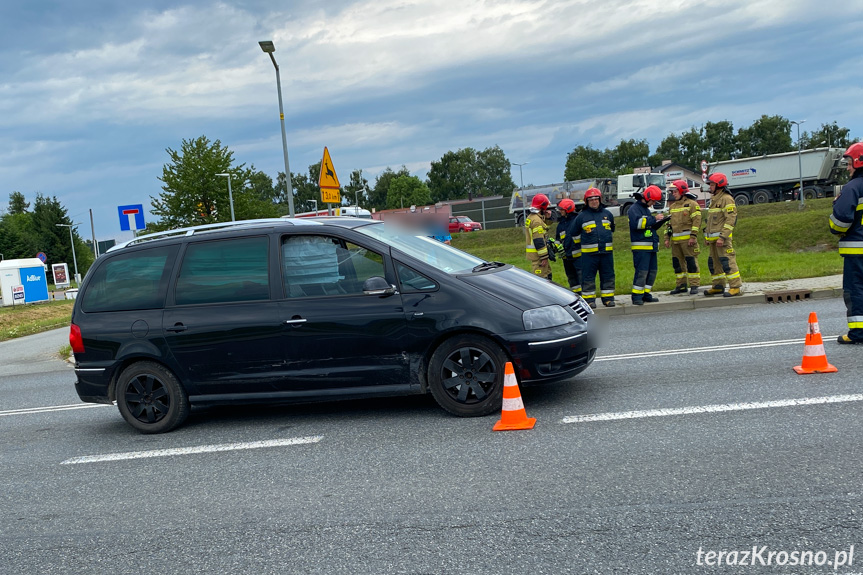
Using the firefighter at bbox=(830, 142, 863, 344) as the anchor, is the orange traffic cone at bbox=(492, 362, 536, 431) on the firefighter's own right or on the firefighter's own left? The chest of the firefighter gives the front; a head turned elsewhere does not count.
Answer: on the firefighter's own left

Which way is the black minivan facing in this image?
to the viewer's right

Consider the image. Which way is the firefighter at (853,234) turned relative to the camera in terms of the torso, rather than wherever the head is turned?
to the viewer's left

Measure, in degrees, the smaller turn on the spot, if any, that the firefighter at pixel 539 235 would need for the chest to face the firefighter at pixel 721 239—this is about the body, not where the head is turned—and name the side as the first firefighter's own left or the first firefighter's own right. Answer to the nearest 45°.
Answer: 0° — they already face them

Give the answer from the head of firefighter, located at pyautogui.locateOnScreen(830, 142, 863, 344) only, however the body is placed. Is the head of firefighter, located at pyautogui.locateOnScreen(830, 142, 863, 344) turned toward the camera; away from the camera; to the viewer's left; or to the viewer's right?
to the viewer's left

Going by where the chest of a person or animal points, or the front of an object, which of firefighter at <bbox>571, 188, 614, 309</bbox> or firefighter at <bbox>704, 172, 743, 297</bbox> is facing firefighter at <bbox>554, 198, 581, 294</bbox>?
firefighter at <bbox>704, 172, 743, 297</bbox>

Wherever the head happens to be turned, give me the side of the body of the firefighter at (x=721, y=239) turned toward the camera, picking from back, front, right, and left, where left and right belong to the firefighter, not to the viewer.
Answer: left

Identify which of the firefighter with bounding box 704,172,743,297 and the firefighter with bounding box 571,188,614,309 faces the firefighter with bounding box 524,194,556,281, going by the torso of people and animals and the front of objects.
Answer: the firefighter with bounding box 704,172,743,297

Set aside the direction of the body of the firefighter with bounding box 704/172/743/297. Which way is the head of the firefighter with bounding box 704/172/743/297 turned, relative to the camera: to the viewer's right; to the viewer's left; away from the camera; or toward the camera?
to the viewer's left
